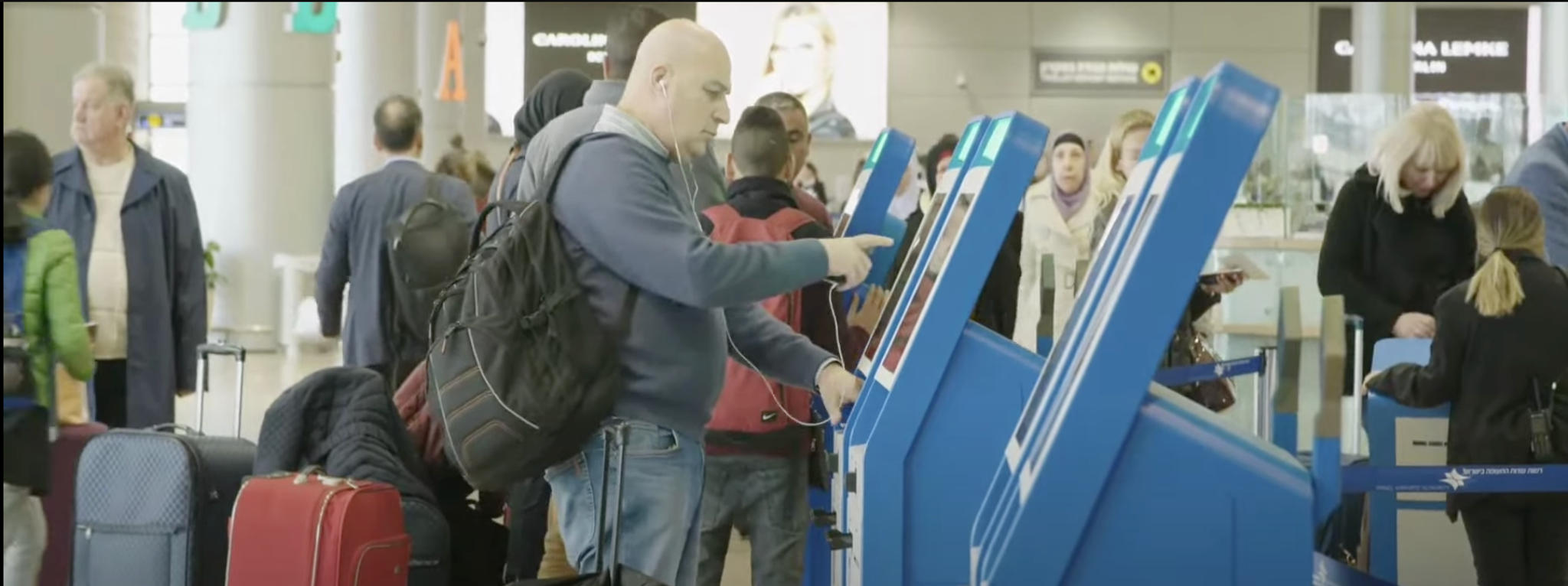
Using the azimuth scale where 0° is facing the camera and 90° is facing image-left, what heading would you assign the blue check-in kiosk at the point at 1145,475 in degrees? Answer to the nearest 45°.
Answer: approximately 90°

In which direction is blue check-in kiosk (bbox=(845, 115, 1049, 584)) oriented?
to the viewer's left

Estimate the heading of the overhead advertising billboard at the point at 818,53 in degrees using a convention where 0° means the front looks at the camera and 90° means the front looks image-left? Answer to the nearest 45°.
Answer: approximately 0°

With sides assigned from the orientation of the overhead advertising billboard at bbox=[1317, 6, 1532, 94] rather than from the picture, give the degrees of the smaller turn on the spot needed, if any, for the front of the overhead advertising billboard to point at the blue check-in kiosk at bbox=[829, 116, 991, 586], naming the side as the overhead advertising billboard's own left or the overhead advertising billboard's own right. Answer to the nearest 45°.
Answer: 0° — it already faces it

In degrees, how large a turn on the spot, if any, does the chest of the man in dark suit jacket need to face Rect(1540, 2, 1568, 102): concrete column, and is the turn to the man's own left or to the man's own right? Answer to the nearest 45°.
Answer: approximately 45° to the man's own right

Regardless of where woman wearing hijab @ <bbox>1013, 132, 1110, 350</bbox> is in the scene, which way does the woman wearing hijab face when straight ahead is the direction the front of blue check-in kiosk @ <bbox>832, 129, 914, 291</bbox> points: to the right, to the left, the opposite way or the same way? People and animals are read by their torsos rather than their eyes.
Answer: to the left

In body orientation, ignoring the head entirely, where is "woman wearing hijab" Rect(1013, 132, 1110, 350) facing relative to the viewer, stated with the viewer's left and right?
facing the viewer

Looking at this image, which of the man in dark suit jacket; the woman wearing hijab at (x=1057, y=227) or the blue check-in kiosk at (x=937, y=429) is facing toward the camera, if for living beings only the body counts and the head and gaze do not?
the woman wearing hijab

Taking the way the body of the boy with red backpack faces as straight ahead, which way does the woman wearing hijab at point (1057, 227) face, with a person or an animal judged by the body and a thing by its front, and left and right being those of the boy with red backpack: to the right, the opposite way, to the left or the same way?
the opposite way

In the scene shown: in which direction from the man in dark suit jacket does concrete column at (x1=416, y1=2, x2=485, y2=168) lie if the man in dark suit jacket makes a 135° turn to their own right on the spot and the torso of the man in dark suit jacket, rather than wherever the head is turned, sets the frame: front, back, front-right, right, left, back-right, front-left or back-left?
back-left

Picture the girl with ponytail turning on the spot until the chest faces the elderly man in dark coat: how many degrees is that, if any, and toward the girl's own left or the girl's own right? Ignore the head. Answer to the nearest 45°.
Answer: approximately 90° to the girl's own left

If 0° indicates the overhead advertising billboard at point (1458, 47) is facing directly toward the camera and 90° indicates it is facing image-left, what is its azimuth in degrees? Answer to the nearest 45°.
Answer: approximately 0°

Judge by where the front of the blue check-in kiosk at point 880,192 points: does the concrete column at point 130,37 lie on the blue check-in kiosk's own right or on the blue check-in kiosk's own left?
on the blue check-in kiosk's own right

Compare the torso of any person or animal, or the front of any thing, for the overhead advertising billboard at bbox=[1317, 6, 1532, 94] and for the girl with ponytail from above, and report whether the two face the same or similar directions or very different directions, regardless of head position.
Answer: very different directions

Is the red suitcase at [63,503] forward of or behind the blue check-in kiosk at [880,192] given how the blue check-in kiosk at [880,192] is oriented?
forward

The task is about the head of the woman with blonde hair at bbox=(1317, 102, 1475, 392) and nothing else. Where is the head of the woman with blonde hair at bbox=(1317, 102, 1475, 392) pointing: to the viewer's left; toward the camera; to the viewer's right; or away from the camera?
toward the camera

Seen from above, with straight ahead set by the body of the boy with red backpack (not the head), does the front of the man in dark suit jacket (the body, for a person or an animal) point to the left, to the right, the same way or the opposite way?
the same way

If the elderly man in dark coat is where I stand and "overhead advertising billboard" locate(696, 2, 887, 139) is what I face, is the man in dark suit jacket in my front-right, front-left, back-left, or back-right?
front-right

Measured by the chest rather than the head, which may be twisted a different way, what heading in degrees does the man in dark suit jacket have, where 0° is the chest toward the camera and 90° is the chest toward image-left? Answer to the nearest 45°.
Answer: approximately 180°

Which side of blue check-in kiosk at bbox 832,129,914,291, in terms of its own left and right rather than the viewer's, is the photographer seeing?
left

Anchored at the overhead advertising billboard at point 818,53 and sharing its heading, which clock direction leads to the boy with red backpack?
The boy with red backpack is roughly at 12 o'clock from the overhead advertising billboard.

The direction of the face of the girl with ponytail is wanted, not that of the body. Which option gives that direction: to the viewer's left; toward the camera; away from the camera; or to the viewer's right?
away from the camera

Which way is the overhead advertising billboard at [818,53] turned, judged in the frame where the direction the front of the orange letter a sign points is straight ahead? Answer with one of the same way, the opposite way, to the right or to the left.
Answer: the same way
